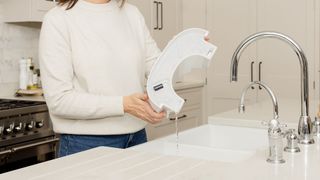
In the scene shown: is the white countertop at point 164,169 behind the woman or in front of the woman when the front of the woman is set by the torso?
in front

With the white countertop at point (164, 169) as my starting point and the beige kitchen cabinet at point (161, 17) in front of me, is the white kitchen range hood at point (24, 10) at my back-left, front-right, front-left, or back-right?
front-left

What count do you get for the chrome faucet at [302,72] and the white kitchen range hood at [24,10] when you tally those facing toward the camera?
1

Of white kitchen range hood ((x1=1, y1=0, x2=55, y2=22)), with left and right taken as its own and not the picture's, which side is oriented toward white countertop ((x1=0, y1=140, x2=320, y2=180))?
front

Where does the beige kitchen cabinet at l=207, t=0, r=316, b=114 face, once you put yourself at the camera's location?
facing the viewer

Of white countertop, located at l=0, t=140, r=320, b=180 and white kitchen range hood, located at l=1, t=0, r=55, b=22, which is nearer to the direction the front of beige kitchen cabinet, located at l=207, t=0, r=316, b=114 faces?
the white countertop

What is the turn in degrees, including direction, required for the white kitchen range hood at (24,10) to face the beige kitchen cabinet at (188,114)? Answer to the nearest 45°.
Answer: approximately 135° to its left

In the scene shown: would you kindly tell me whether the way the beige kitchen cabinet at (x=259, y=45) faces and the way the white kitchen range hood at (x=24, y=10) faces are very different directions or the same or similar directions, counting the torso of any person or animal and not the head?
same or similar directions

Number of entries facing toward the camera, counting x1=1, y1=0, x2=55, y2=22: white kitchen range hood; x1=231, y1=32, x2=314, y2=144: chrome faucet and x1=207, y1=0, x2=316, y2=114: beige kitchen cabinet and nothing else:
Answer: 2

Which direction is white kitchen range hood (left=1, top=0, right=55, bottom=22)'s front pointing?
toward the camera

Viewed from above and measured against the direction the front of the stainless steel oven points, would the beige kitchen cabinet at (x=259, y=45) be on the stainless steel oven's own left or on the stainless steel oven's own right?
on the stainless steel oven's own left

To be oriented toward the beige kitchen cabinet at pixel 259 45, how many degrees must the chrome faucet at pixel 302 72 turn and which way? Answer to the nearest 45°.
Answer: approximately 90° to its right

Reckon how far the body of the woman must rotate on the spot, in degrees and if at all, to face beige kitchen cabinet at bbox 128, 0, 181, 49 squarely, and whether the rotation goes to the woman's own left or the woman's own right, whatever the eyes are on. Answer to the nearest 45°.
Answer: approximately 135° to the woman's own left

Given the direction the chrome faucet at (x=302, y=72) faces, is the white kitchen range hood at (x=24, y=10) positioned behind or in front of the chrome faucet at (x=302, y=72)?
in front
